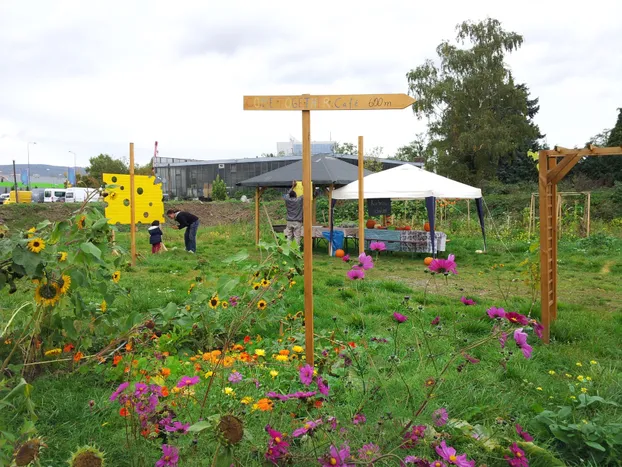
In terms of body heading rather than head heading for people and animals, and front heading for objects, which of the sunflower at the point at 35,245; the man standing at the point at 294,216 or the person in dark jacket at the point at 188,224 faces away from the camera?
the man standing

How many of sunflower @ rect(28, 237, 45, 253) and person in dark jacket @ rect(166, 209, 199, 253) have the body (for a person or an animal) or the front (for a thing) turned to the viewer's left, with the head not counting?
1

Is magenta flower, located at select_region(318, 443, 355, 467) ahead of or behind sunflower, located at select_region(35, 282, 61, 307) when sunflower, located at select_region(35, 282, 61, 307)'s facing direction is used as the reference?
ahead

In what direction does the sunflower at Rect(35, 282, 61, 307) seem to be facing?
toward the camera

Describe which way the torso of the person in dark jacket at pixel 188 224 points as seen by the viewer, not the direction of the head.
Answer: to the viewer's left

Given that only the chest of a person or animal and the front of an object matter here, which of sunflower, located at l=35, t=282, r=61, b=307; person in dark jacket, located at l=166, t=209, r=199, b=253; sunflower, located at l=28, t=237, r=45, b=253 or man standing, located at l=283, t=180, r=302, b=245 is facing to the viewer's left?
the person in dark jacket

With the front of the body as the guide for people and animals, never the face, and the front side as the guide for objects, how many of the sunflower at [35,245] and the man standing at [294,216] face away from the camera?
1

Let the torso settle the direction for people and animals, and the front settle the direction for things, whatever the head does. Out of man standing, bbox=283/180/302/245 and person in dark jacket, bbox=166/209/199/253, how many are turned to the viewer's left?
1

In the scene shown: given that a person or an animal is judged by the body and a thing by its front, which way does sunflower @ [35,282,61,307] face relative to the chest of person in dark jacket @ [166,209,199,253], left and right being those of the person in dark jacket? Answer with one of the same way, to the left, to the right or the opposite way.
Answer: to the left

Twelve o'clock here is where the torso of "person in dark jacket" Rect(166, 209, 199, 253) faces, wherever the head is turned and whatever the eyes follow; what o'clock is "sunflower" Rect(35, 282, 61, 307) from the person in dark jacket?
The sunflower is roughly at 9 o'clock from the person in dark jacket.

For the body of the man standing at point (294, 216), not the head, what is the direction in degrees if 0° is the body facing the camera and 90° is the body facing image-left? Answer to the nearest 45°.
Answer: approximately 180°

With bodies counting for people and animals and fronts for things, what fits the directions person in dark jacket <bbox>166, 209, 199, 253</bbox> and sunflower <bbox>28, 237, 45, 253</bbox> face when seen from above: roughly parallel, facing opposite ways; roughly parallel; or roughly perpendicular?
roughly perpendicular

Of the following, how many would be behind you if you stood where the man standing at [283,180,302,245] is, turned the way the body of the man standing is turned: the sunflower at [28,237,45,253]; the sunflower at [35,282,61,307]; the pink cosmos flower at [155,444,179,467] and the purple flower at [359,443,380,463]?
4

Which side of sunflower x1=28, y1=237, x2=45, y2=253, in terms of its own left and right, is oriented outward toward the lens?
front

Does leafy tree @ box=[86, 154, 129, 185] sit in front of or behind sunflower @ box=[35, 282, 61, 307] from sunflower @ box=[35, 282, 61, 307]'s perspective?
behind

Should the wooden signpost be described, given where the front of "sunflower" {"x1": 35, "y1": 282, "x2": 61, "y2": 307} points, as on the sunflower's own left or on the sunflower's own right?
on the sunflower's own left
